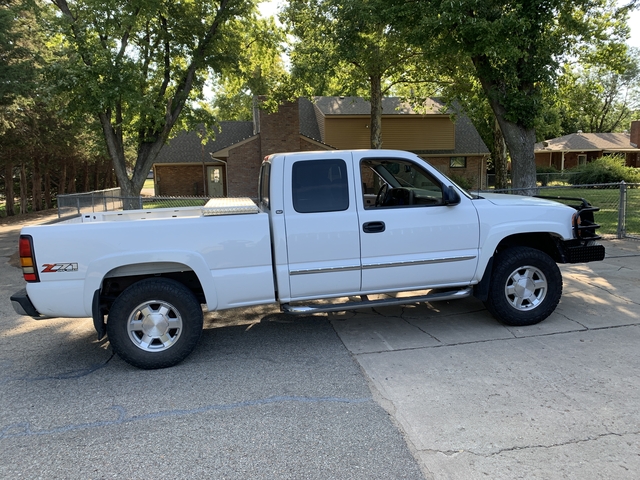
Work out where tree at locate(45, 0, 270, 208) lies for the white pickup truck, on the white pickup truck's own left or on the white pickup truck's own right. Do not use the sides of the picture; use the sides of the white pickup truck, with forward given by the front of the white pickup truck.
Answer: on the white pickup truck's own left

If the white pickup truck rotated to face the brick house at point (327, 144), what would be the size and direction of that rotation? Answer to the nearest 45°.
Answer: approximately 90° to its left

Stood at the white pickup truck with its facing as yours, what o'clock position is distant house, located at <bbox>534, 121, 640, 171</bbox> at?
The distant house is roughly at 10 o'clock from the white pickup truck.

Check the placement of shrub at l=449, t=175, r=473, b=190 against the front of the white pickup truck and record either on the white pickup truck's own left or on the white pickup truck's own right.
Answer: on the white pickup truck's own left

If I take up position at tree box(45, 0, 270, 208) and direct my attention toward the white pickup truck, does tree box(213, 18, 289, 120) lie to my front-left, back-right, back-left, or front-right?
back-left

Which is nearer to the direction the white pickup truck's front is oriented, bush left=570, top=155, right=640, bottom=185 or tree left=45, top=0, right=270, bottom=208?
the bush

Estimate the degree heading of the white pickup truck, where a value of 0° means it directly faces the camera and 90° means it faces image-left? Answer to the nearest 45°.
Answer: approximately 270°

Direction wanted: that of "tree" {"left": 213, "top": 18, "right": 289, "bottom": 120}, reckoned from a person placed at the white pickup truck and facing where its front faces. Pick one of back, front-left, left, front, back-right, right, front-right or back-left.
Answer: left
